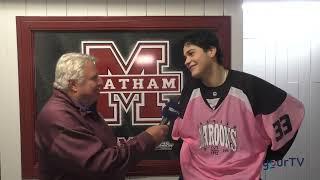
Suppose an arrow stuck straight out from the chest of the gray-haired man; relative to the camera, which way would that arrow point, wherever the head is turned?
to the viewer's right

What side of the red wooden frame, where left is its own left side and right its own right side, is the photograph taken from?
front

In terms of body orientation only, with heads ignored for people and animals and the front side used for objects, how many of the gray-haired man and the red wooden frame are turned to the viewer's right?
1

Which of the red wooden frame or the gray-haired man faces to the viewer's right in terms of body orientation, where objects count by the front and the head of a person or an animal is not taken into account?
the gray-haired man

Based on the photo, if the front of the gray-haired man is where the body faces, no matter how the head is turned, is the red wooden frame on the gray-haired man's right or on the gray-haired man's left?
on the gray-haired man's left

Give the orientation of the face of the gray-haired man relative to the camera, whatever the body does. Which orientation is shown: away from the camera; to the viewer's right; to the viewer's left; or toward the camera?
to the viewer's right

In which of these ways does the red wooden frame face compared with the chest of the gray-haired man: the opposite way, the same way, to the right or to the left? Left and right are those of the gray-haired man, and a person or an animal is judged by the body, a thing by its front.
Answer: to the right
